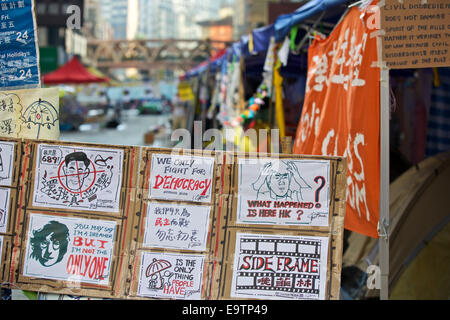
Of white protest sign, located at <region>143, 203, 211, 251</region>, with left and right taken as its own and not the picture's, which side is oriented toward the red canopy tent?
back

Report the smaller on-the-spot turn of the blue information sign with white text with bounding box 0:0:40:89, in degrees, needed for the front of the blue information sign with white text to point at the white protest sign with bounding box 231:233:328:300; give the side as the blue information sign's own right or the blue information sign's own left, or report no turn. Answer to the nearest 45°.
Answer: approximately 45° to the blue information sign's own left

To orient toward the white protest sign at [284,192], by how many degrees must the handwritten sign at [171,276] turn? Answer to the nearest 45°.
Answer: approximately 90° to its left

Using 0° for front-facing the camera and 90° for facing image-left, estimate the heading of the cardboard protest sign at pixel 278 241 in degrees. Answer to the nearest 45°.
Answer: approximately 0°

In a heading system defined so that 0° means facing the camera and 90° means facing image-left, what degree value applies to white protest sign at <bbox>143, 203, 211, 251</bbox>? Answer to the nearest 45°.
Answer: approximately 0°

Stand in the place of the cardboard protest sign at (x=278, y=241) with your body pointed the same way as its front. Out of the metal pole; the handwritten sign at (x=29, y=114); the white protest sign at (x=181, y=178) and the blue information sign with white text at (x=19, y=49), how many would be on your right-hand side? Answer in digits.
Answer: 3

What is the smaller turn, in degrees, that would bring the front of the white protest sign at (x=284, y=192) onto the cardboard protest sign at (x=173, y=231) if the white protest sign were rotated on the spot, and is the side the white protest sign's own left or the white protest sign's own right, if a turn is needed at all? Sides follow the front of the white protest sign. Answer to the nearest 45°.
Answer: approximately 90° to the white protest sign's own right
